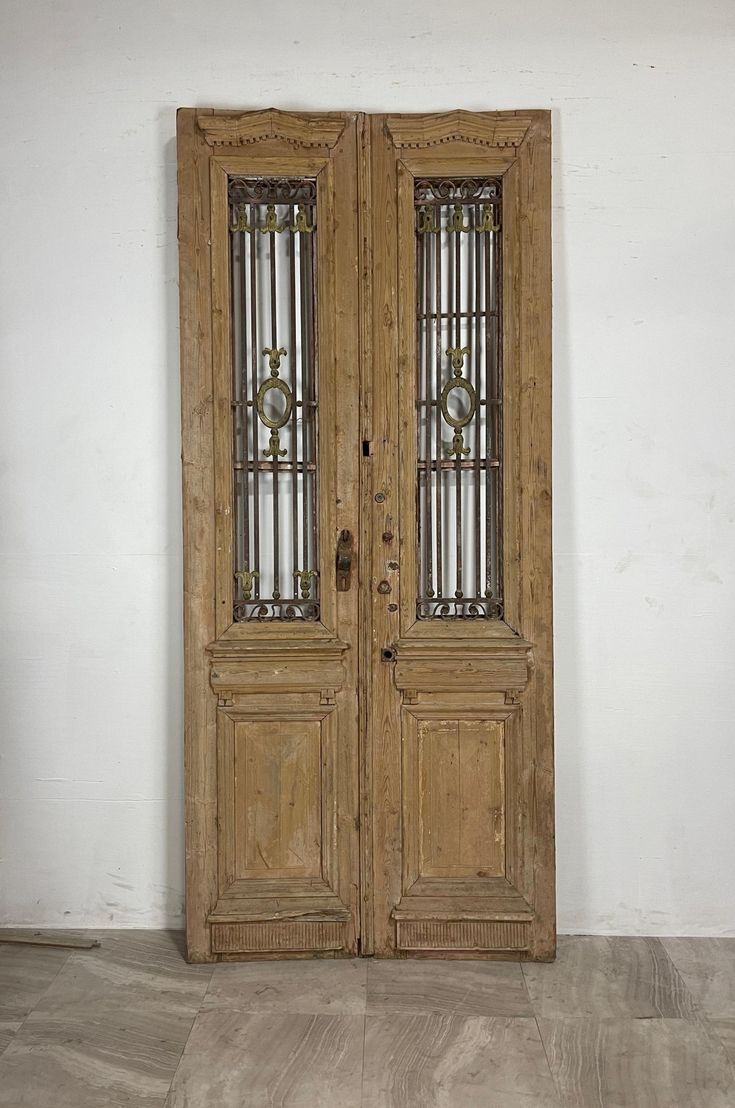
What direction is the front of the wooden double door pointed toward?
toward the camera
